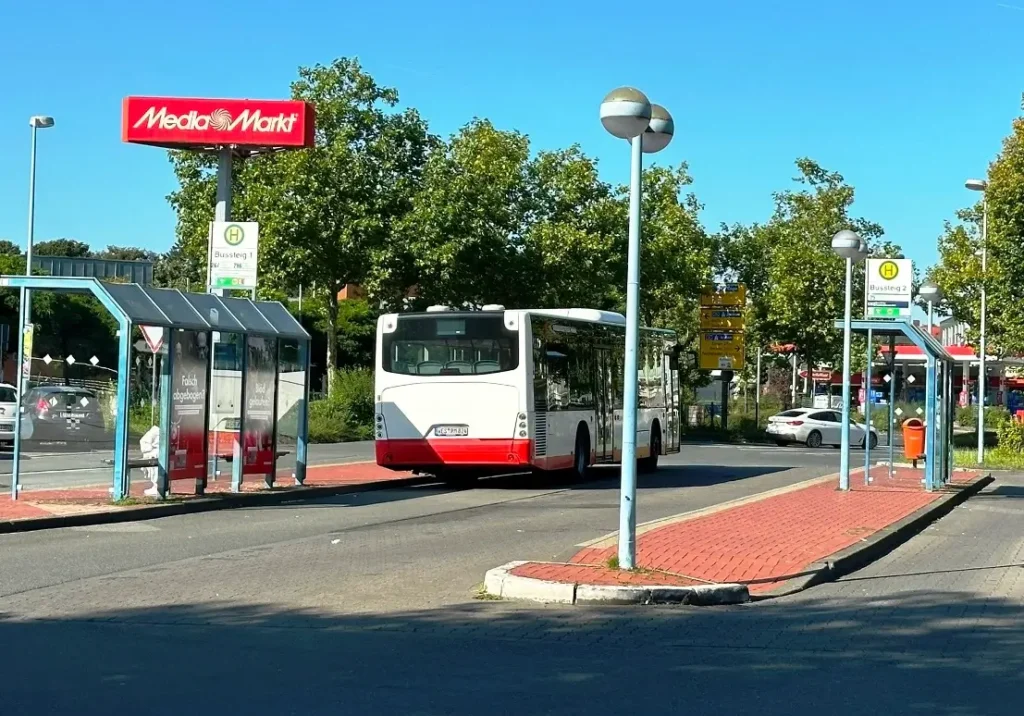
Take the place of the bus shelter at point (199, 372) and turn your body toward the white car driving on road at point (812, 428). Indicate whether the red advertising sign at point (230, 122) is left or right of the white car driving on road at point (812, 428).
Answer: left

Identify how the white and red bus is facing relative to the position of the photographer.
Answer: facing away from the viewer and to the right of the viewer

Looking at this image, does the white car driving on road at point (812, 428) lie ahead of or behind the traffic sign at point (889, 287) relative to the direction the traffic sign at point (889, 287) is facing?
behind

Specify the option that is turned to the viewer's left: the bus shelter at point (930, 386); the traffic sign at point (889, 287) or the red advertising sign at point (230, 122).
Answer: the bus shelter

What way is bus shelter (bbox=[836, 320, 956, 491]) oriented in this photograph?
to the viewer's left

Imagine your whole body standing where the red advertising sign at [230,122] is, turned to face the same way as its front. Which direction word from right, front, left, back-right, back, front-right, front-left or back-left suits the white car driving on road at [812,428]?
back-left

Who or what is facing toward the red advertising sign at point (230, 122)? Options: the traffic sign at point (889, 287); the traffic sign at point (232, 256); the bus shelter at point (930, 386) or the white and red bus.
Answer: the bus shelter

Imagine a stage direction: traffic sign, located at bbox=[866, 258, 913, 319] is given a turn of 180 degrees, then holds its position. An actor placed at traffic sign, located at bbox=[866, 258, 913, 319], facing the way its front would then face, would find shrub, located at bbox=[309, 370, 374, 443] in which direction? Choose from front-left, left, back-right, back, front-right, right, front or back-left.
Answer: front-left
